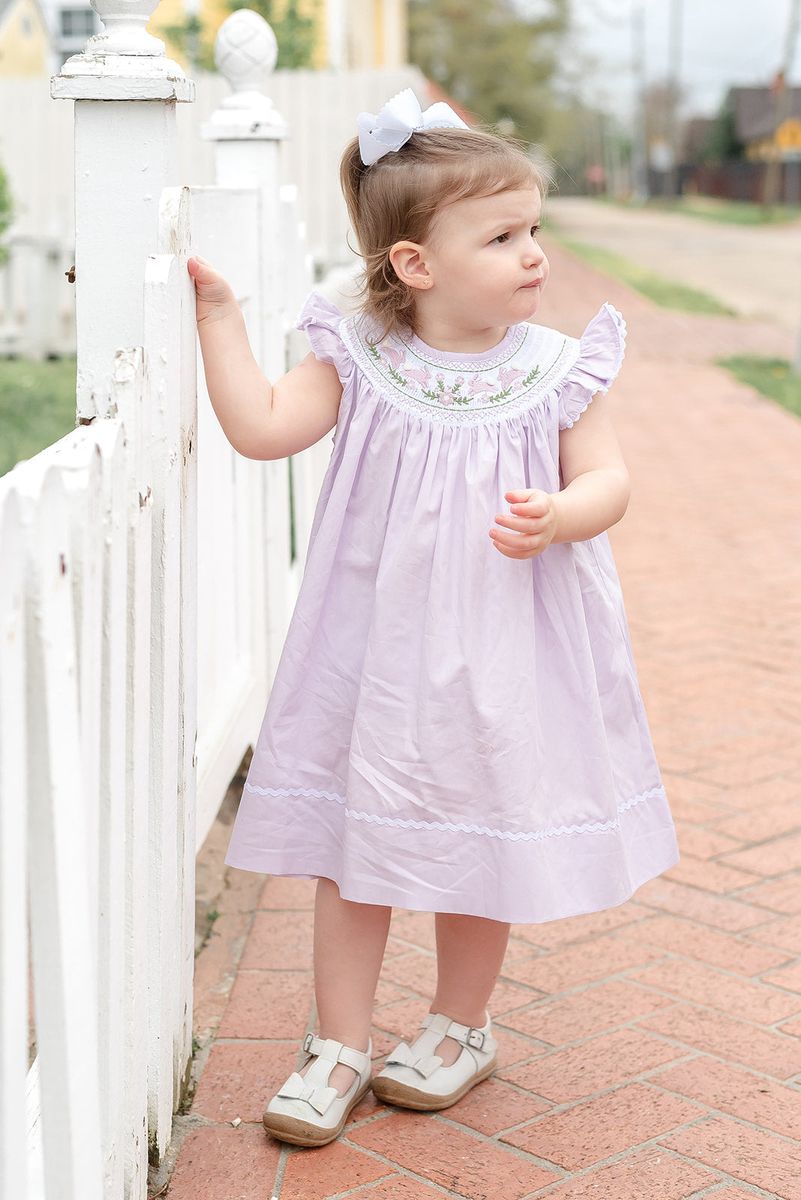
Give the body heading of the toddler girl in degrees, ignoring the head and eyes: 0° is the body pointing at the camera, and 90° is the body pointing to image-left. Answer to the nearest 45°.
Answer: approximately 0°

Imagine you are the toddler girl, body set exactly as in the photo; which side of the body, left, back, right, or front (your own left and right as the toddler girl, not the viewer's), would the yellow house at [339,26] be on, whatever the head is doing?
back

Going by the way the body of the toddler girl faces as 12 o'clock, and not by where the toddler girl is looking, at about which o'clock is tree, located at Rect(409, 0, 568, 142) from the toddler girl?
The tree is roughly at 6 o'clock from the toddler girl.

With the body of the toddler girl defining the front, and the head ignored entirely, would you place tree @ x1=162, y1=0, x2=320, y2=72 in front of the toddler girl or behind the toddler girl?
behind
